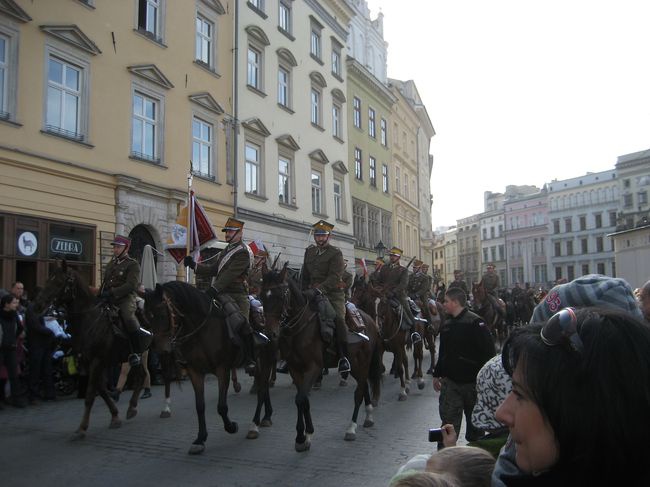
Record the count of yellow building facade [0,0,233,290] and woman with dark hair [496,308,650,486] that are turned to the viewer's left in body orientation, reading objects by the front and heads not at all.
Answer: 1

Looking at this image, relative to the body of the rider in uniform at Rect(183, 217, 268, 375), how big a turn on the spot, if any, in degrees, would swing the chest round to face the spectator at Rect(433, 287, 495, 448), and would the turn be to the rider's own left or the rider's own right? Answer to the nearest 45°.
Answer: approximately 90° to the rider's own left

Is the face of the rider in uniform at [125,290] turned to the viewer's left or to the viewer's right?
to the viewer's left

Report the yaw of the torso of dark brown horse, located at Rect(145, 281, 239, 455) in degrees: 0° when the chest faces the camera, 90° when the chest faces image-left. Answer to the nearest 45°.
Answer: approximately 45°

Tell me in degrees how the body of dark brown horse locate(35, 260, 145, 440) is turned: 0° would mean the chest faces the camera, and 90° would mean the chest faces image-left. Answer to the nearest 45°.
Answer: approximately 45°

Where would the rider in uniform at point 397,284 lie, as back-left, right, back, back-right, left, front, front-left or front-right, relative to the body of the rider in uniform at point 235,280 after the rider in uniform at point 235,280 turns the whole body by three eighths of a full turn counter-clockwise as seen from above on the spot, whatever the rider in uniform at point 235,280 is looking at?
front-left

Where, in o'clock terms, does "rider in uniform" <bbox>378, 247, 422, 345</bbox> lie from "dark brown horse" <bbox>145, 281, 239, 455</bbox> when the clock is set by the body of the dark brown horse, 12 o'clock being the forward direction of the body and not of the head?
The rider in uniform is roughly at 6 o'clock from the dark brown horse.

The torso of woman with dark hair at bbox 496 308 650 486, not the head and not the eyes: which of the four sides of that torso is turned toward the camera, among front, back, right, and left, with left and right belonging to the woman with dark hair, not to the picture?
left
